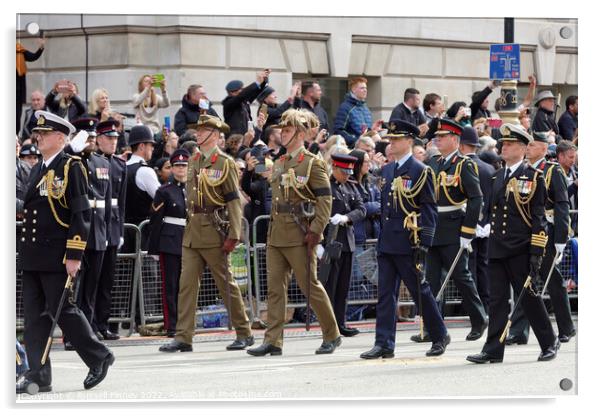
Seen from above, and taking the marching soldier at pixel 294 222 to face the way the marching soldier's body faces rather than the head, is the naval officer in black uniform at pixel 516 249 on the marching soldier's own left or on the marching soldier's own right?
on the marching soldier's own left

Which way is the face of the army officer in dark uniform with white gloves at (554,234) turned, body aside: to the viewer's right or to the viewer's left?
to the viewer's left

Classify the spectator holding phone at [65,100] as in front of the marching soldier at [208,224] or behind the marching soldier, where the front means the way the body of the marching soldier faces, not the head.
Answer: in front

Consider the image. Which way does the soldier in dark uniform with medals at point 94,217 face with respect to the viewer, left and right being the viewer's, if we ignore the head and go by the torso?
facing the viewer and to the left of the viewer

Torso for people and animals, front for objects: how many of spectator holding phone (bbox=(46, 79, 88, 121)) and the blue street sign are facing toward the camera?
2

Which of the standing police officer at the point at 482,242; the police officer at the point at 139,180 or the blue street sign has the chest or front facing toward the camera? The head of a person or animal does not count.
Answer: the blue street sign

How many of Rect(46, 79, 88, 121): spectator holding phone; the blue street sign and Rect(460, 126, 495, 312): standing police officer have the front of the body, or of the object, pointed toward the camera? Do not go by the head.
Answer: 2

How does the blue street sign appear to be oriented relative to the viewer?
toward the camera

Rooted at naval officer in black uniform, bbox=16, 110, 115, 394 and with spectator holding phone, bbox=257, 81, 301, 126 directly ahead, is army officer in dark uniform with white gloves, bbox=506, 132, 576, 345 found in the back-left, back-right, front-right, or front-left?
front-right

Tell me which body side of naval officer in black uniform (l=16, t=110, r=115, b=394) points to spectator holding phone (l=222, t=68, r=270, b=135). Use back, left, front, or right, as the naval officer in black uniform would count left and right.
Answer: back
